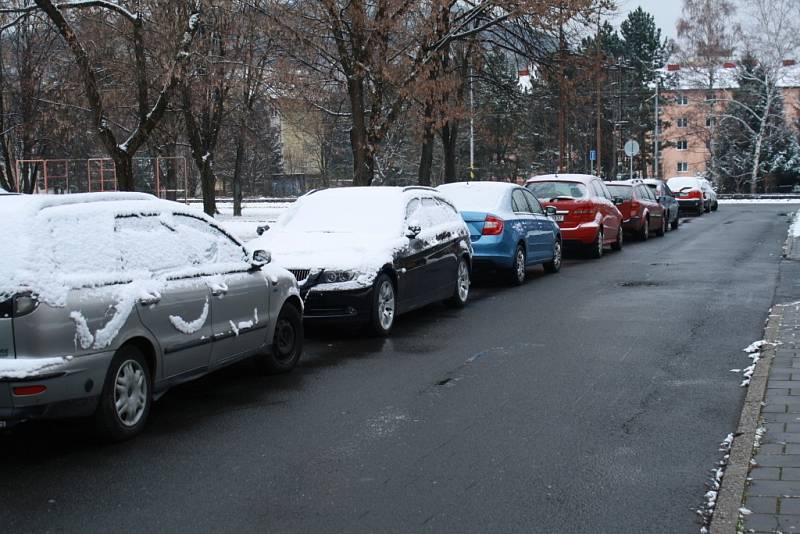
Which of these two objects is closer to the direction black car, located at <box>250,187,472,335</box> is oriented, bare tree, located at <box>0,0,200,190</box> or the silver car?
the silver car

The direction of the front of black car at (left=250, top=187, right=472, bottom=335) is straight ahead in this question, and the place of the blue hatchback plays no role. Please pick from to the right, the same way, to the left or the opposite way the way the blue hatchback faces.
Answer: the opposite way

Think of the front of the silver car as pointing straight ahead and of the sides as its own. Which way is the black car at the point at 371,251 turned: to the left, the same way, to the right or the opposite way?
the opposite way

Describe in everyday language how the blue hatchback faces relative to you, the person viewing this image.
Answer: facing away from the viewer and to the right of the viewer

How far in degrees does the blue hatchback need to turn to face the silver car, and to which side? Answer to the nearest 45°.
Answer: approximately 135° to its right

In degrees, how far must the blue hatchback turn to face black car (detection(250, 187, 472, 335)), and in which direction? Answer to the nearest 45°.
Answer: approximately 135° to its right

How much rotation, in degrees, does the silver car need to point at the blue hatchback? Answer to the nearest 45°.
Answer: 0° — it already faces it

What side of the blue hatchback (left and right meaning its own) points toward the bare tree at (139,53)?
left

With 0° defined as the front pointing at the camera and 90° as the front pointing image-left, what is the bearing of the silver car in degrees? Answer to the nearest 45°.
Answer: approximately 225°
